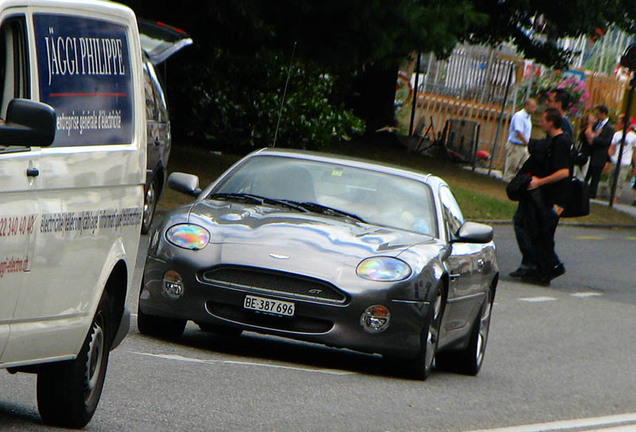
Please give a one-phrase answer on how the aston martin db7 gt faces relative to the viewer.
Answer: facing the viewer and to the left of the viewer

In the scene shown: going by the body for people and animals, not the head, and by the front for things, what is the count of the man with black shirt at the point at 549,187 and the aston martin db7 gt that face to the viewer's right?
0

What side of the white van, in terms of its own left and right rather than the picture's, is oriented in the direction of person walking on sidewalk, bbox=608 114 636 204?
back

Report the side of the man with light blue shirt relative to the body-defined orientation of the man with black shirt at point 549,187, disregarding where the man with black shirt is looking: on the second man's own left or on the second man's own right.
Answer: on the second man's own right

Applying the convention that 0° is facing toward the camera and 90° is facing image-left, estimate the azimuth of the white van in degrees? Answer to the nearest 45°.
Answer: approximately 45°

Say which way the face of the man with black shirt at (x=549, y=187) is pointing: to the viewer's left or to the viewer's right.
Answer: to the viewer's left

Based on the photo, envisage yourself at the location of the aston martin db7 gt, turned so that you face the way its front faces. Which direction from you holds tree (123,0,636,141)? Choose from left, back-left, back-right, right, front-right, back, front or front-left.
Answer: back-right

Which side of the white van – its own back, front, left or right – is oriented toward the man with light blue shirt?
back

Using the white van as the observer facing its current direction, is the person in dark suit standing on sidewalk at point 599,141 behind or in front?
behind

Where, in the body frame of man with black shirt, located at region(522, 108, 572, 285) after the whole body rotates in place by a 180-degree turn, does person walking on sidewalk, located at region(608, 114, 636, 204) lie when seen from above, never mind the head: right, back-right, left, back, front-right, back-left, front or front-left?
left

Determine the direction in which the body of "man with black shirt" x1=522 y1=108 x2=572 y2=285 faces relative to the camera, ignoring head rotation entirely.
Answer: to the viewer's left

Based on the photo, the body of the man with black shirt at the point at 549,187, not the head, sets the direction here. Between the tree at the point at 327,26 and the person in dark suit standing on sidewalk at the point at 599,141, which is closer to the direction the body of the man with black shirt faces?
the tree
